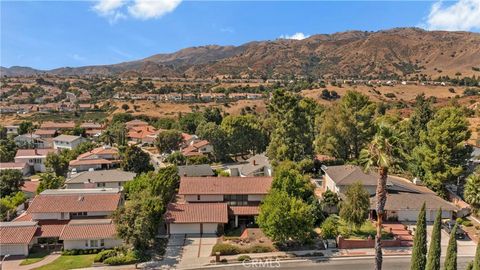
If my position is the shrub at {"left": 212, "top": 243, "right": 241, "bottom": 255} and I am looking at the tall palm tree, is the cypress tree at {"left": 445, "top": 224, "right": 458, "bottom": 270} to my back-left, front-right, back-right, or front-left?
front-left

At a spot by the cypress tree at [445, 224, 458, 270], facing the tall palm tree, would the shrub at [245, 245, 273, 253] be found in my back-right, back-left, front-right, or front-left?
front-right

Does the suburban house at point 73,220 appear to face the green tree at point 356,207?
no

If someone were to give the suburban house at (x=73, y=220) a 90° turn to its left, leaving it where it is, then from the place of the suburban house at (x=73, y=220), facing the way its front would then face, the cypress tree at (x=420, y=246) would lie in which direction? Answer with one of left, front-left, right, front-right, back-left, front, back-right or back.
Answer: front-right

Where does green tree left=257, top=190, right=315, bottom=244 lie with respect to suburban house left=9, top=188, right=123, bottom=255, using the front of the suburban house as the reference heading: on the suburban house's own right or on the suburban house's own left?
on the suburban house's own left

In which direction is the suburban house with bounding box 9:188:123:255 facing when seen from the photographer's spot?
facing the viewer

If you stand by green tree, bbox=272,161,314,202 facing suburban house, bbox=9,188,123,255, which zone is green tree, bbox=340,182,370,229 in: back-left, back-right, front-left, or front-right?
back-left

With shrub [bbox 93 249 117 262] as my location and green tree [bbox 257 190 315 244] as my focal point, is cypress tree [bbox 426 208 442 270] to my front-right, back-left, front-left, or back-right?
front-right

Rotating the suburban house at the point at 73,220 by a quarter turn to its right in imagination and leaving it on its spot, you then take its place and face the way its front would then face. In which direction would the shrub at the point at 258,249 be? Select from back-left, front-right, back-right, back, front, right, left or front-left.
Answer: back-left

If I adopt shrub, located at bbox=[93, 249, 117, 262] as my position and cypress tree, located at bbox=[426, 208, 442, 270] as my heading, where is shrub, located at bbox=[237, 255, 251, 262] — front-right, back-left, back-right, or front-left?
front-left

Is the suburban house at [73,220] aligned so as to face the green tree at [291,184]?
no

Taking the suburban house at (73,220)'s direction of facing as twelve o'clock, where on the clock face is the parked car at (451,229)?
The parked car is roughly at 10 o'clock from the suburban house.

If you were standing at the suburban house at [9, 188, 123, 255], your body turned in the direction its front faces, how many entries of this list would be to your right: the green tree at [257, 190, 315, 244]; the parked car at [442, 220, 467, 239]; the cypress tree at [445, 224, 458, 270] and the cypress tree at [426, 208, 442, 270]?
0

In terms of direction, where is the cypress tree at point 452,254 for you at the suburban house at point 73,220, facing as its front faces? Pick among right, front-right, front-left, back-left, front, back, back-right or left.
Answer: front-left

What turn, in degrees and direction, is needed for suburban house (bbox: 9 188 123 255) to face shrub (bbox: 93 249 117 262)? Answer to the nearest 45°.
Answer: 0° — it already faces it
